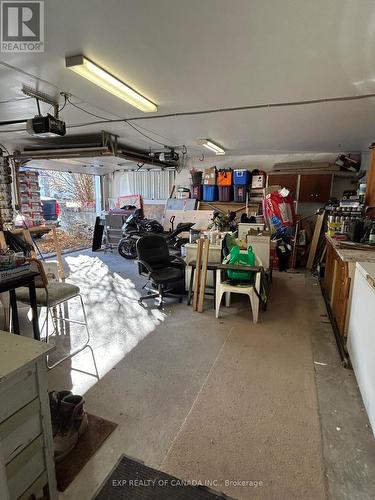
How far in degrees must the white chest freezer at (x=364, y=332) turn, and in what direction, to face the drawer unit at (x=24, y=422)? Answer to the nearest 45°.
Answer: approximately 45° to its left

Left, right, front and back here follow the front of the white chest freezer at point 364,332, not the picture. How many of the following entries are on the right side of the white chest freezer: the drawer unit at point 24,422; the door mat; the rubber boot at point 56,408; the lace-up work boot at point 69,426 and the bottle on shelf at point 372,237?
1

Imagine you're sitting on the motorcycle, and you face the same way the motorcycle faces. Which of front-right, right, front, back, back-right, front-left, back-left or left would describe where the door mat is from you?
front-left

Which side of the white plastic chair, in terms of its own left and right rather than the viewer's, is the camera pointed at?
front

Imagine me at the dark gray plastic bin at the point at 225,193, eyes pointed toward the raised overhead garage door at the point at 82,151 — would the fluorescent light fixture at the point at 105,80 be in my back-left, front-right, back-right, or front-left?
front-left

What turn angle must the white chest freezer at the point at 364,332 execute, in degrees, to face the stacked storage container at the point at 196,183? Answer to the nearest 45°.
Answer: approximately 45° to its right

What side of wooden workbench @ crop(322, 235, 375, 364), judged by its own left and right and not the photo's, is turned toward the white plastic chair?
front

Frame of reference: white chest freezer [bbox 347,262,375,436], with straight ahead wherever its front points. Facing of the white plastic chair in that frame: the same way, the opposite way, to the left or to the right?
to the left

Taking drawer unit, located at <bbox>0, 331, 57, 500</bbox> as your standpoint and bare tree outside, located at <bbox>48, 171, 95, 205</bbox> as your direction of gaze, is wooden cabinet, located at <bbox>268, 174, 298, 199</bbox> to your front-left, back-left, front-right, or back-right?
front-right

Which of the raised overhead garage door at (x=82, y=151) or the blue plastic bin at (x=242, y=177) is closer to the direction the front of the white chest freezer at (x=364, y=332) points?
the raised overhead garage door

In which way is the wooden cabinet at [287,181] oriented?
toward the camera

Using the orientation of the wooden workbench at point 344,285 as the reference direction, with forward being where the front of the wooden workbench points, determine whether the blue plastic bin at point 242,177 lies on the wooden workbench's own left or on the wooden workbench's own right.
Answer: on the wooden workbench's own right
